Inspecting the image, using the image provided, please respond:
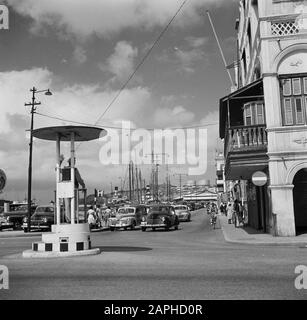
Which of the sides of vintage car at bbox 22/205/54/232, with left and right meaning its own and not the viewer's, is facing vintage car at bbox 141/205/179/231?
left

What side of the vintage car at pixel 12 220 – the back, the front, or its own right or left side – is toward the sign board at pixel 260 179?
left

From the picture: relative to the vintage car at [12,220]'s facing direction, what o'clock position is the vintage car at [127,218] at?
the vintage car at [127,218] is roughly at 9 o'clock from the vintage car at [12,220].

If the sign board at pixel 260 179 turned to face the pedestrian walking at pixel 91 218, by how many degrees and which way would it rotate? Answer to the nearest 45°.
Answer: approximately 135° to its right

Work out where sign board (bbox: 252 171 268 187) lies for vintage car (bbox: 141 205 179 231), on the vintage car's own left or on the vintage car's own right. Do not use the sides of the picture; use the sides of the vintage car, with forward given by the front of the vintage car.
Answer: on the vintage car's own left

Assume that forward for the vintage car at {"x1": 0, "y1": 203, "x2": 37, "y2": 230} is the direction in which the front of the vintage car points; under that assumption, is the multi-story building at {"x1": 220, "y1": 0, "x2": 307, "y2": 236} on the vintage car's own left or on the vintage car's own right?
on the vintage car's own left

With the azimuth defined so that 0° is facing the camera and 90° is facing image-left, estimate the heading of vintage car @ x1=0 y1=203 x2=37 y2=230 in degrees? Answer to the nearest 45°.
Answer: approximately 45°

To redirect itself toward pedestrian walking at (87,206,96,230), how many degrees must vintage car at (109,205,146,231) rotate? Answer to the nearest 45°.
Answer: approximately 45° to its right

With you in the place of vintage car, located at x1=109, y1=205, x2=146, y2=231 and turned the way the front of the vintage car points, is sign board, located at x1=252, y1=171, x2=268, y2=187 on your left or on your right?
on your left

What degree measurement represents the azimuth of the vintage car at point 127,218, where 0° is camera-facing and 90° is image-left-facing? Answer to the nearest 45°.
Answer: approximately 45°
